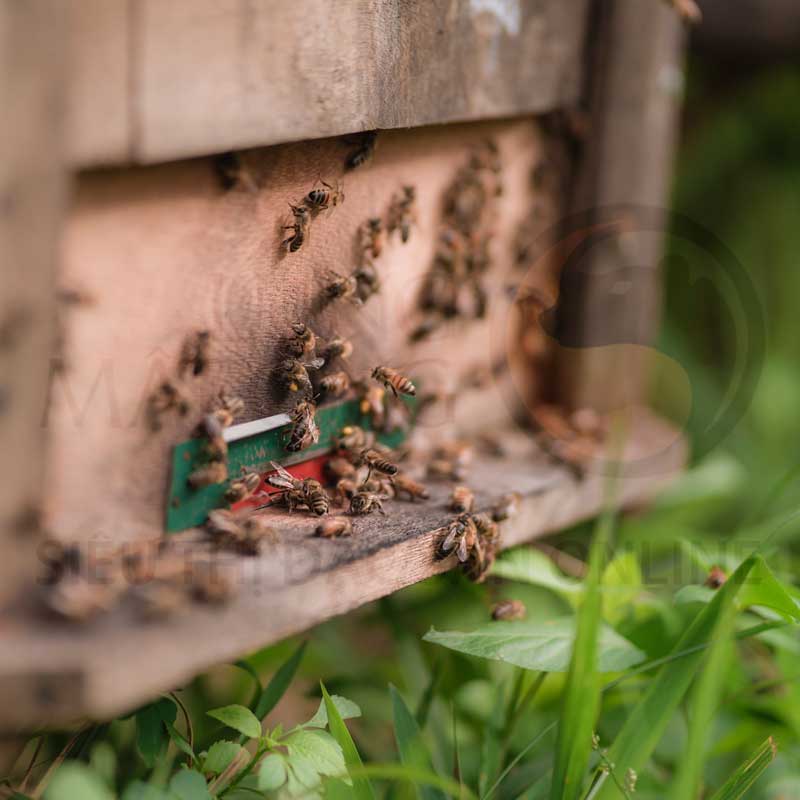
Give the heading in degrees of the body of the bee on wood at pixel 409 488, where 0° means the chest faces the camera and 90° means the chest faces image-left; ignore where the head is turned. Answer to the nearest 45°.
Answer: approximately 90°
